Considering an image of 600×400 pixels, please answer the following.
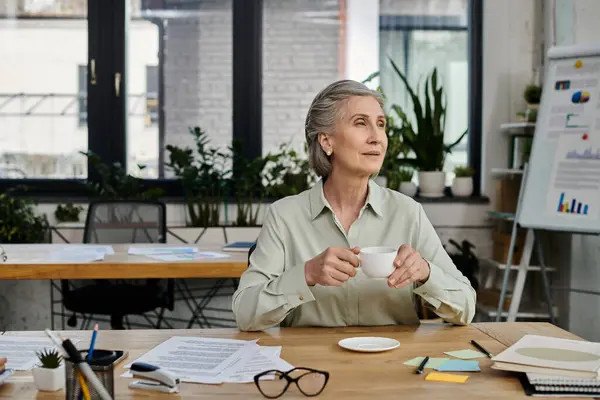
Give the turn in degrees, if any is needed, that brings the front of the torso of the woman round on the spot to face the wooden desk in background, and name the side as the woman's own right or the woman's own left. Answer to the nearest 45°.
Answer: approximately 135° to the woman's own right

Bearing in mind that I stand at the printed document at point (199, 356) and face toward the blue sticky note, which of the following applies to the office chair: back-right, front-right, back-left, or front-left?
back-left

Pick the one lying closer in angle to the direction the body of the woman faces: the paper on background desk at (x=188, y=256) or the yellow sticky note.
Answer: the yellow sticky note

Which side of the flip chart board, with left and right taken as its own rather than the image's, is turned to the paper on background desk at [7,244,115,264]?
front

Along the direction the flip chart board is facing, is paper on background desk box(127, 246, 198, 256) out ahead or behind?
ahead

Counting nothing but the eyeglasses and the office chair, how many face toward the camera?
2

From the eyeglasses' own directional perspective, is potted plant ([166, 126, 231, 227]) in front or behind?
behind

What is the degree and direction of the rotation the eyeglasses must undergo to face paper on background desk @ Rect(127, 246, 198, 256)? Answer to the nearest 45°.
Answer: approximately 180°

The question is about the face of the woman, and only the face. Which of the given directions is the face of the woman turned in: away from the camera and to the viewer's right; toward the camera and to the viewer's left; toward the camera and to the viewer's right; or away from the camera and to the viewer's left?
toward the camera and to the viewer's right

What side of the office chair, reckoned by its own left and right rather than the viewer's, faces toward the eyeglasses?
front
